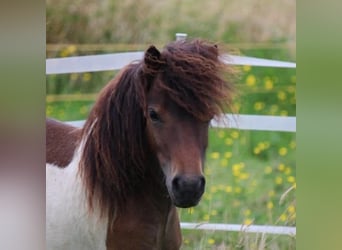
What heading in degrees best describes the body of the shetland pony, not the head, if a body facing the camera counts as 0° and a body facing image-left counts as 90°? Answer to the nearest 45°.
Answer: approximately 315°
